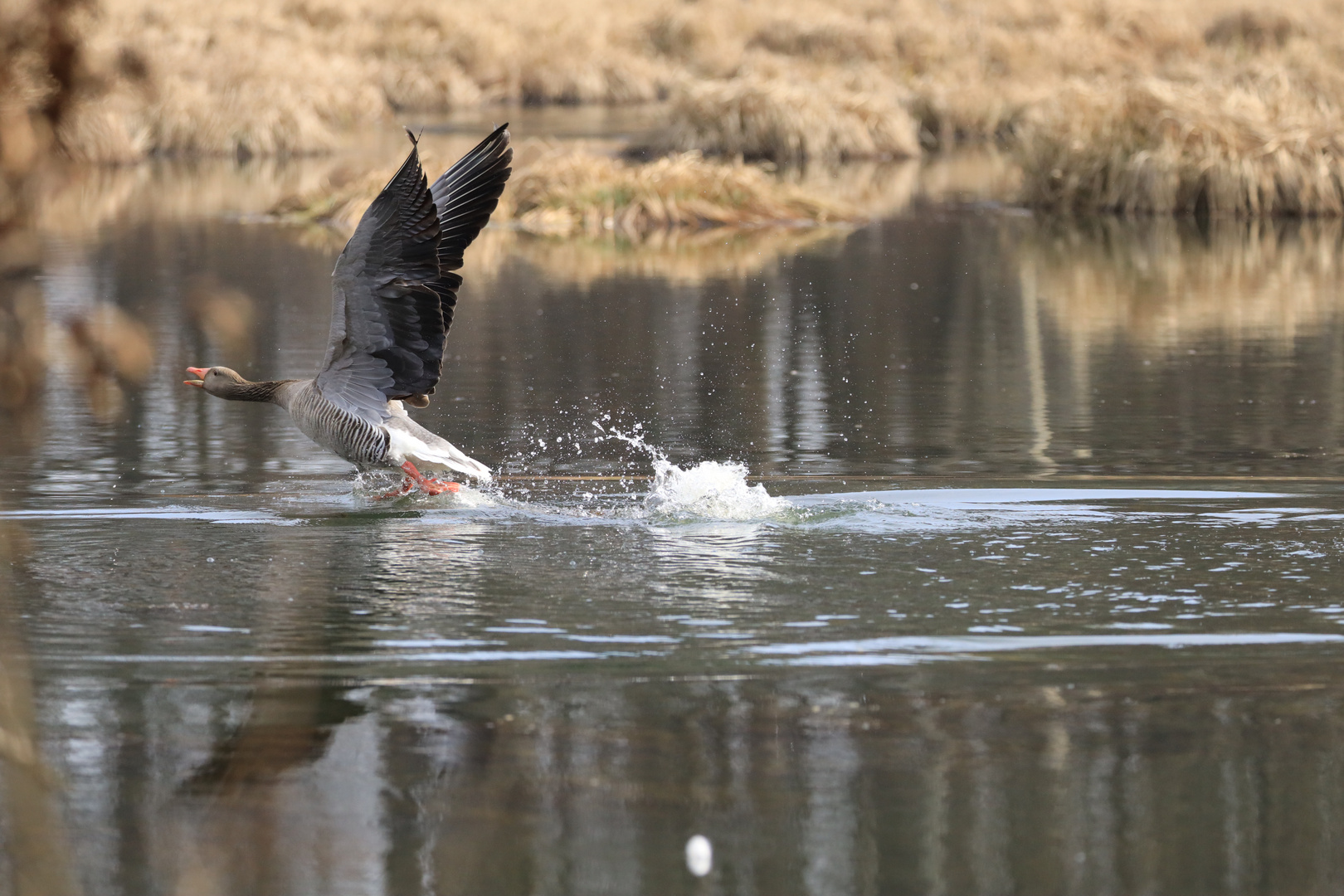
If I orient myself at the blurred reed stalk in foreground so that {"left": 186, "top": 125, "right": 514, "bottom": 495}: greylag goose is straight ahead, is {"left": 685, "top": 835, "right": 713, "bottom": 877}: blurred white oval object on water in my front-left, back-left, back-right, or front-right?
front-right

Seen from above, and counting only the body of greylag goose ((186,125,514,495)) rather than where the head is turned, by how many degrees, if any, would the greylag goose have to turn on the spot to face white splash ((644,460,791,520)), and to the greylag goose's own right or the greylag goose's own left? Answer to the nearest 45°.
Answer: approximately 180°

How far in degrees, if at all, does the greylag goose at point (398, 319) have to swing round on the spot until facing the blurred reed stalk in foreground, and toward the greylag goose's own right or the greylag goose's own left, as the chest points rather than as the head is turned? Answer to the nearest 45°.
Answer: approximately 90° to the greylag goose's own left

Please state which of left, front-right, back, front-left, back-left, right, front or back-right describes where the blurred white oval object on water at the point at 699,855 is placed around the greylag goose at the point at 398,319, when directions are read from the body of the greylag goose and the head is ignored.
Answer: left

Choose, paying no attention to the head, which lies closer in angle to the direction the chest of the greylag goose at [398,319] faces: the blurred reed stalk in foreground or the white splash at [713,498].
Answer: the blurred reed stalk in foreground

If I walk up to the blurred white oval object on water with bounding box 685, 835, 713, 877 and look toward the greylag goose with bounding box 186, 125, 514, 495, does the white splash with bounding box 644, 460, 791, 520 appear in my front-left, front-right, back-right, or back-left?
front-right

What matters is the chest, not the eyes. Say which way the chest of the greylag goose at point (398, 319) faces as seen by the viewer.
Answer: to the viewer's left
